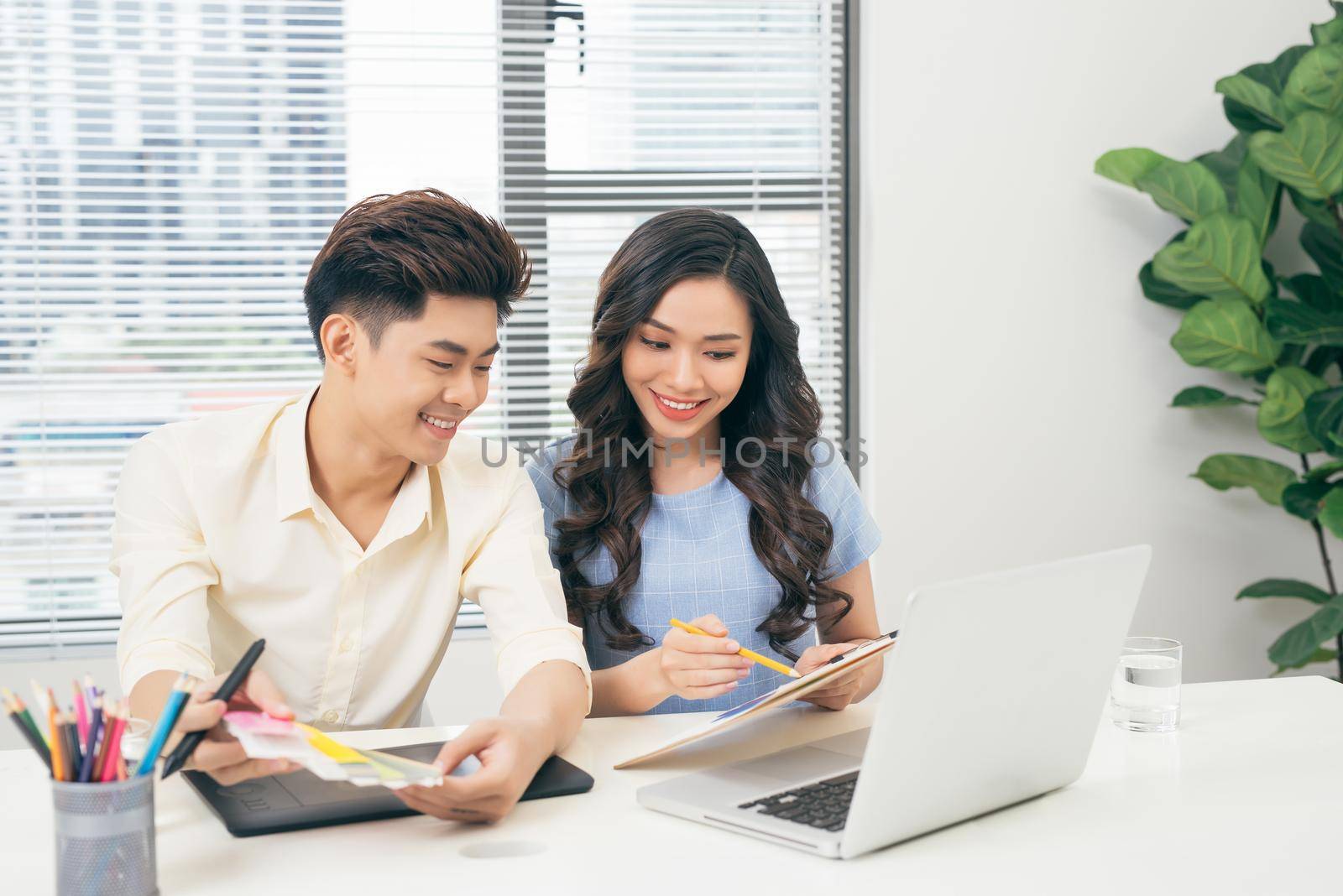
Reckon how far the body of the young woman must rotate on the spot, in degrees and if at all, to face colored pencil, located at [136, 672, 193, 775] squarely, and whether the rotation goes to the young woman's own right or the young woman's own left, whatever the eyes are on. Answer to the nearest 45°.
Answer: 0° — they already face it

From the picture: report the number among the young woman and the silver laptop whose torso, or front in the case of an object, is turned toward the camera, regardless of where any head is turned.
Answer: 1

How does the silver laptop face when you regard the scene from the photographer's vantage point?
facing away from the viewer and to the left of the viewer

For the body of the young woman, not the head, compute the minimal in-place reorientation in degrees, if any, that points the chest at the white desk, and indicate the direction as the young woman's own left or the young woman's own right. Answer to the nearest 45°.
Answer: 0° — they already face it

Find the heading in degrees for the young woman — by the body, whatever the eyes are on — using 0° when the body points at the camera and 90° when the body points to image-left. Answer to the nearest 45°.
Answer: approximately 0°
